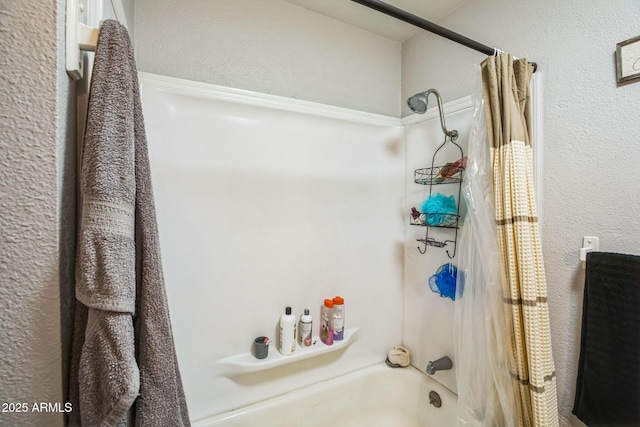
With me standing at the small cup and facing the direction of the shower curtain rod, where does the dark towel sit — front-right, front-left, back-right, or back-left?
front-left

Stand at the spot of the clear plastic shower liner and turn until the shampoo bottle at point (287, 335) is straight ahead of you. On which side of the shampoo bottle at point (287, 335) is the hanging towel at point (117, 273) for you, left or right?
left

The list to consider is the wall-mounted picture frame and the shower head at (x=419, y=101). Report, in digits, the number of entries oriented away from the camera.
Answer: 0

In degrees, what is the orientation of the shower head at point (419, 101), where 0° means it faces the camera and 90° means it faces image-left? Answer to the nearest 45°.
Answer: approximately 45°

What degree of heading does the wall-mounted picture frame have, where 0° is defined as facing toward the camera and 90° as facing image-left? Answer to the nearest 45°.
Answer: approximately 45°

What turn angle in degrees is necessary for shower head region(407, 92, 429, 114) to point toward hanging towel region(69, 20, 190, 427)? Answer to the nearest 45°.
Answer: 0° — it already faces it
